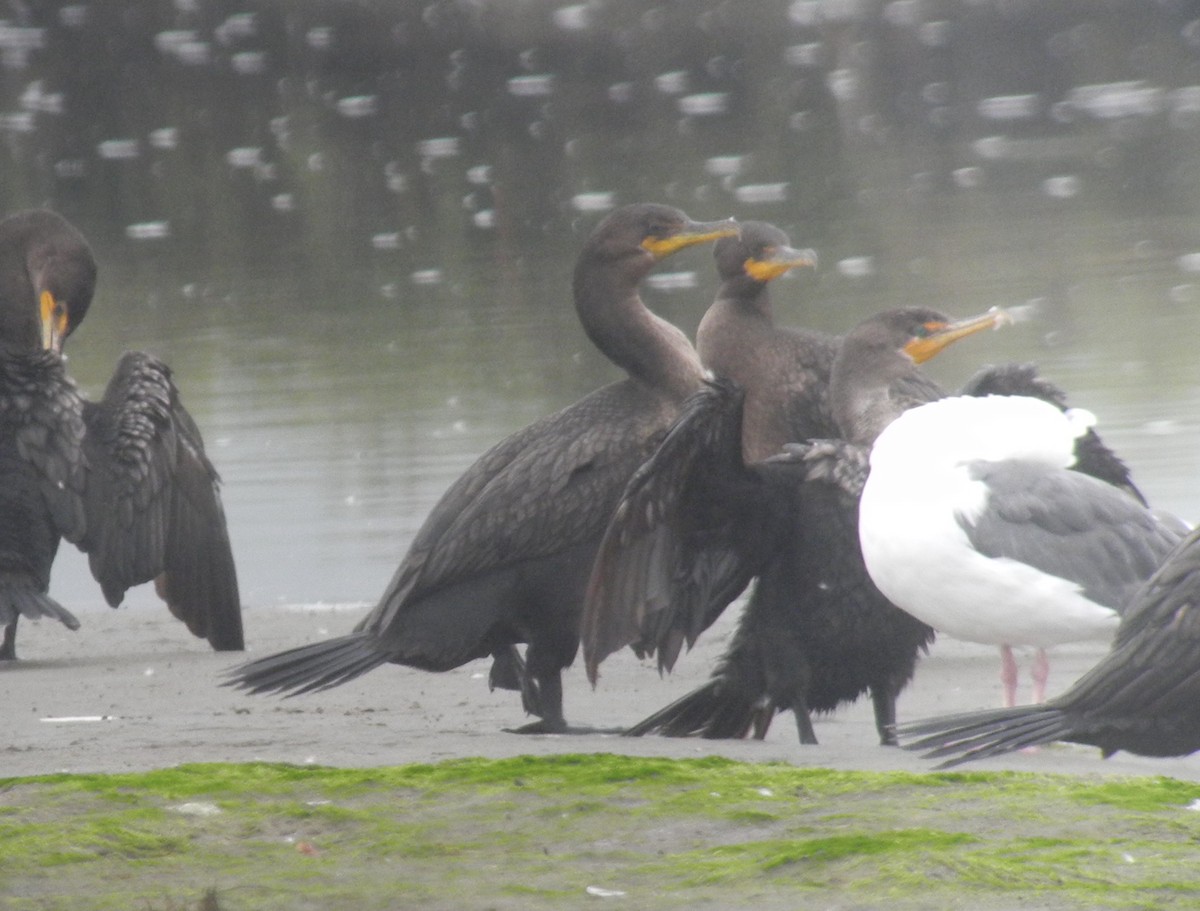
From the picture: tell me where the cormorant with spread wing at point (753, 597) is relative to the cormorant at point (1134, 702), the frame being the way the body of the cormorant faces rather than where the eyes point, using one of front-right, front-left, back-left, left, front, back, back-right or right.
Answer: back-left

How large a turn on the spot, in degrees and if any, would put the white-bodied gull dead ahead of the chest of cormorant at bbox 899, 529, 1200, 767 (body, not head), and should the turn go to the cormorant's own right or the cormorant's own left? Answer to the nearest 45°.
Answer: approximately 90° to the cormorant's own left

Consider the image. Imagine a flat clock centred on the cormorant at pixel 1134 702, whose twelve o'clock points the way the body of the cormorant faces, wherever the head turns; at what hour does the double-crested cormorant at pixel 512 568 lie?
The double-crested cormorant is roughly at 7 o'clock from the cormorant.

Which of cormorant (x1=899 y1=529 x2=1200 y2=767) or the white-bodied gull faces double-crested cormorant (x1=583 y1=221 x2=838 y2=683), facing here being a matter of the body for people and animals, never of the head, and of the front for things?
the white-bodied gull

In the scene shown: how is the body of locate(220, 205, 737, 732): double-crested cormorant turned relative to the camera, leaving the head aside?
to the viewer's right

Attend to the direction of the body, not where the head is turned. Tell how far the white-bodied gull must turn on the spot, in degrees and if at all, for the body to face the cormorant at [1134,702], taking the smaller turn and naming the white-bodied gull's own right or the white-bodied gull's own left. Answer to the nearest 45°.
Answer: approximately 90° to the white-bodied gull's own left

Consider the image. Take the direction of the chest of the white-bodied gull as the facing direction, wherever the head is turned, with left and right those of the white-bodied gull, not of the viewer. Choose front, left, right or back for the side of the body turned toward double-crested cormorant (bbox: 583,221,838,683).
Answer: front

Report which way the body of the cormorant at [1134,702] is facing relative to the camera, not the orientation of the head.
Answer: to the viewer's right

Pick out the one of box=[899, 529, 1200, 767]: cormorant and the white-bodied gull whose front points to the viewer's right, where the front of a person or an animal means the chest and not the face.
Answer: the cormorant

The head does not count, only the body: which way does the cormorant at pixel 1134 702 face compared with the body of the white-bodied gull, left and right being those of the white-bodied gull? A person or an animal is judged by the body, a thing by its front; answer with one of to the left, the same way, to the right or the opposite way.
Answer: the opposite way

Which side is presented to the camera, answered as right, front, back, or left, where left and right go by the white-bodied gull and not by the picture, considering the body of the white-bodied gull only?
left
